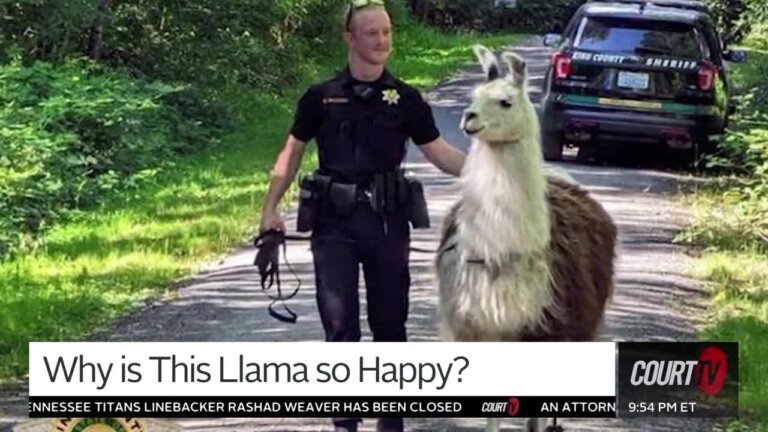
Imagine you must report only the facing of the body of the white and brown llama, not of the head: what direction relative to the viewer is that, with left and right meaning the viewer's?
facing the viewer and to the left of the viewer

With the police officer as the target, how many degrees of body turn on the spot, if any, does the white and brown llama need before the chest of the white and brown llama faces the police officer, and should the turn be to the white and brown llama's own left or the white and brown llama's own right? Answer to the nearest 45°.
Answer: approximately 45° to the white and brown llama's own right

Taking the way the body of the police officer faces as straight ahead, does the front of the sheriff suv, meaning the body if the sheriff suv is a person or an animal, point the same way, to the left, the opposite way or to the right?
the opposite way

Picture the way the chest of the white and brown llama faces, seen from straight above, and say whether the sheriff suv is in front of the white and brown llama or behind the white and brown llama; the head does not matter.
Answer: behind

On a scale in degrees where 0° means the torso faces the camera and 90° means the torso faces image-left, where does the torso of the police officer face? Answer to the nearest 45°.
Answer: approximately 0°

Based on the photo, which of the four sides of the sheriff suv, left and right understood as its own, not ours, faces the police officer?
back

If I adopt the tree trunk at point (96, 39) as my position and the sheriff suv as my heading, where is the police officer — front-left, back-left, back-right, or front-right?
front-right

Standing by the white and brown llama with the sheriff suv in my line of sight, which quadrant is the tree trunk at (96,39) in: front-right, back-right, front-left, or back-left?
front-left

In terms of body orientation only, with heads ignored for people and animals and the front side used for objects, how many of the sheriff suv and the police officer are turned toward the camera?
1

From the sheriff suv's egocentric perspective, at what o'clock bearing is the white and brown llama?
The white and brown llama is roughly at 6 o'clock from the sheriff suv.

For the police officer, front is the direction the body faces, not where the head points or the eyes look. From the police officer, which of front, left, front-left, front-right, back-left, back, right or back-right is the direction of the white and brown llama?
left

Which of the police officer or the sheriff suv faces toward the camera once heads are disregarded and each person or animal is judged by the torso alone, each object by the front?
the police officer

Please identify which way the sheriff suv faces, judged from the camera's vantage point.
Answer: facing away from the viewer

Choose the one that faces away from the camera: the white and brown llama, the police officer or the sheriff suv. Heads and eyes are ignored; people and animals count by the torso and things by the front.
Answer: the sheriff suv

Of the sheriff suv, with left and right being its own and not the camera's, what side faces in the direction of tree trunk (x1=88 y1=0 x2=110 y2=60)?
left
